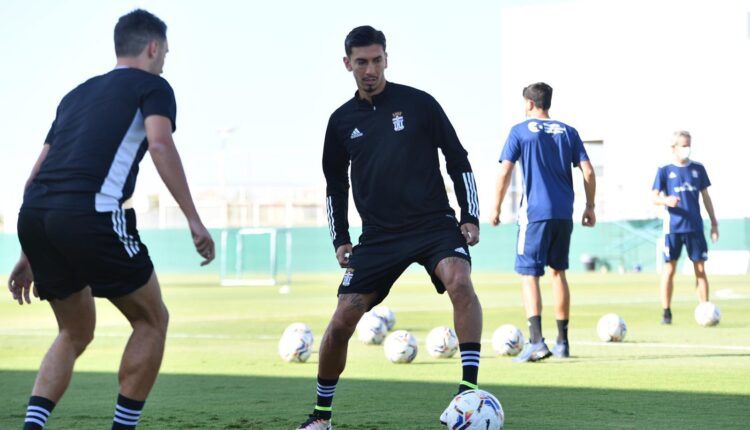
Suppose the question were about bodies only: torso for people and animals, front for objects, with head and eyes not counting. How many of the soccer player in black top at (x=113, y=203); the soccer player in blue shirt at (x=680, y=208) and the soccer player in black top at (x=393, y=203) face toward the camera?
2

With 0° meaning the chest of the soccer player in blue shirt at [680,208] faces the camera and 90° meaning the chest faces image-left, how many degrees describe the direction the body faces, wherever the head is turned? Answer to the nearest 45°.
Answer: approximately 0°

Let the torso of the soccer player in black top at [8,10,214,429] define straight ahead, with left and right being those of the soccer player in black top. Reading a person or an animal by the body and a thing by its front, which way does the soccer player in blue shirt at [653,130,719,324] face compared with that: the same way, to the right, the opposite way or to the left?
the opposite way

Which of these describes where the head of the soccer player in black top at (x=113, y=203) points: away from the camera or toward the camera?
away from the camera

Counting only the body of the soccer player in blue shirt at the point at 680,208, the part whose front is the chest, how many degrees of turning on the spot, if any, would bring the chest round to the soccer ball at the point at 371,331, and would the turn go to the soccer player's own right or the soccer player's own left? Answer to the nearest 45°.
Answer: approximately 45° to the soccer player's own right

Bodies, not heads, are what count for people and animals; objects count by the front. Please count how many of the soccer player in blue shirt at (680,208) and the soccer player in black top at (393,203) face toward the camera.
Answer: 2

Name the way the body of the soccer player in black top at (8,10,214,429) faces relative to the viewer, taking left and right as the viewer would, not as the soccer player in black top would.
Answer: facing away from the viewer and to the right of the viewer
